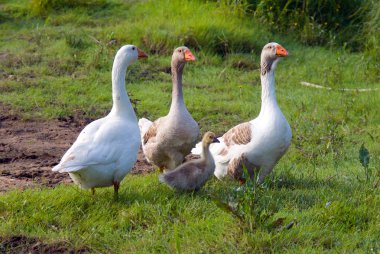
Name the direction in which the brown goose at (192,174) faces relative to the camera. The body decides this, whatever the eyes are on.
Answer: to the viewer's right

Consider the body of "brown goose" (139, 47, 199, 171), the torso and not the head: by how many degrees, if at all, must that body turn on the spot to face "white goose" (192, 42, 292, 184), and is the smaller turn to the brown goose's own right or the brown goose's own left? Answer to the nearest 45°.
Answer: approximately 45° to the brown goose's own left

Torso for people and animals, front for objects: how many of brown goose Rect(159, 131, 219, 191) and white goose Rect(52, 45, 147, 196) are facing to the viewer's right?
2

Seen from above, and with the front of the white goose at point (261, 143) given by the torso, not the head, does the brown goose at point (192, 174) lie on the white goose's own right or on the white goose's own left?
on the white goose's own right

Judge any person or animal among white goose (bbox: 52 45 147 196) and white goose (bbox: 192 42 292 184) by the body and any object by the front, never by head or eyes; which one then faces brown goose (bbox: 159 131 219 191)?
white goose (bbox: 52 45 147 196)

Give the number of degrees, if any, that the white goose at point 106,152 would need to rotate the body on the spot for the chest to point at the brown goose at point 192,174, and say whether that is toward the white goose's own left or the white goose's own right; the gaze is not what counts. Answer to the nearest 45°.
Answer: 0° — it already faces it

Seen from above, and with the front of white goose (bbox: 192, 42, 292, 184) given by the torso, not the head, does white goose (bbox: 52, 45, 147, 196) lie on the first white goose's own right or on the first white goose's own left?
on the first white goose's own right

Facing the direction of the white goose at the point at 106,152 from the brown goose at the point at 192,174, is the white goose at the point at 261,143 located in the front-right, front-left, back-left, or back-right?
back-right

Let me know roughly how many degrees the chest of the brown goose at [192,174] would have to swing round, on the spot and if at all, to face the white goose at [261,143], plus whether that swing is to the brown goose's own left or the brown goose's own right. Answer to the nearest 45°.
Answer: approximately 45° to the brown goose's own left

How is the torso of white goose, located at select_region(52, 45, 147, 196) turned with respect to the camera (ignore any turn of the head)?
to the viewer's right

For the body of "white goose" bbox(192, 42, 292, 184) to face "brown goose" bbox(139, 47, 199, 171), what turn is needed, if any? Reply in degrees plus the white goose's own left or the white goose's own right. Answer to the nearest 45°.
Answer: approximately 135° to the white goose's own right
